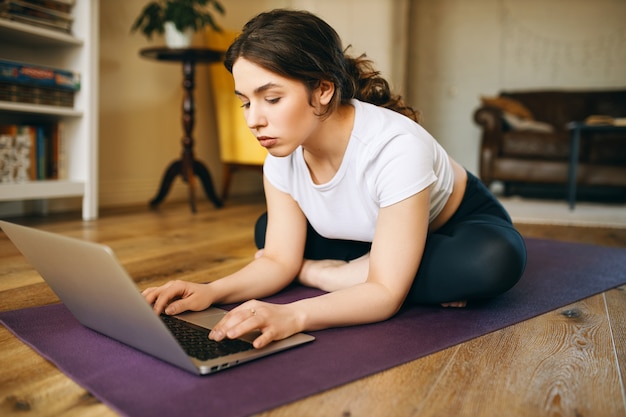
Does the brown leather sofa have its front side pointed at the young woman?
yes

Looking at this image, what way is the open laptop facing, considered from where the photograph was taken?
facing away from the viewer and to the right of the viewer

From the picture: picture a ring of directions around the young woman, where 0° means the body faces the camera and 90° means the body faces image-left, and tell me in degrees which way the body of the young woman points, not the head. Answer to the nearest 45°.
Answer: approximately 45°

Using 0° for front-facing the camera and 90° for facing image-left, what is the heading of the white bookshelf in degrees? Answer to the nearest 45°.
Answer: approximately 315°

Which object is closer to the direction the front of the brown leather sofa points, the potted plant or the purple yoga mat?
the purple yoga mat
